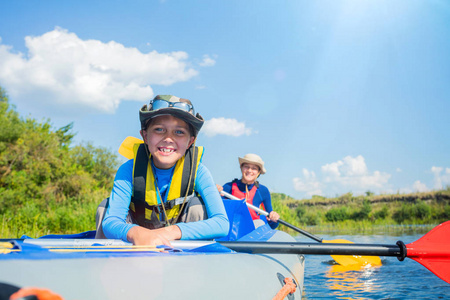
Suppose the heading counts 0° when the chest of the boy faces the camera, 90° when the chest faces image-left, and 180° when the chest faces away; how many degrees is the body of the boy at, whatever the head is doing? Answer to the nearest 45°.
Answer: approximately 0°

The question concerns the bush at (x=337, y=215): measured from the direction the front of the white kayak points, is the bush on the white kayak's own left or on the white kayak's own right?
on the white kayak's own left

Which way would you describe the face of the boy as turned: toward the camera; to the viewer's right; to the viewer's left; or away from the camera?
toward the camera

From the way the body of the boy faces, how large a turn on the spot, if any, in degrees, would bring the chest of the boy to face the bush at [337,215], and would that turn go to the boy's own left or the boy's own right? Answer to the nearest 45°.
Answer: approximately 135° to the boy's own left
